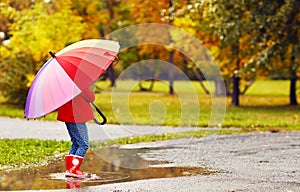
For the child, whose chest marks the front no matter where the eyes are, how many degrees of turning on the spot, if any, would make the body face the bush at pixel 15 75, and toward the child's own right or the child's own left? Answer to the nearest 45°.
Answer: approximately 90° to the child's own left

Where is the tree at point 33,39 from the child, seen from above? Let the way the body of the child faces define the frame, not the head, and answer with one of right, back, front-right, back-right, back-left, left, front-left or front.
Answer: left

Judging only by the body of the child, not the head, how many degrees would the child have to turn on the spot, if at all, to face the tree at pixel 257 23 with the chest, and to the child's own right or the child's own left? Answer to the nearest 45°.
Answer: approximately 45° to the child's own left

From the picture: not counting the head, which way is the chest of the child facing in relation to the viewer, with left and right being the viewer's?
facing to the right of the viewer
